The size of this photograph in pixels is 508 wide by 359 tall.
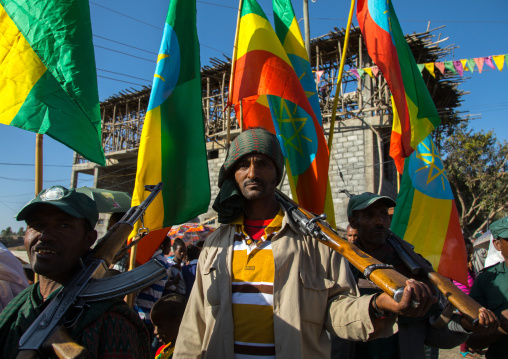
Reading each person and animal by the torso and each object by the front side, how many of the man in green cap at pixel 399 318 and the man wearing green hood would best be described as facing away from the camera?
0

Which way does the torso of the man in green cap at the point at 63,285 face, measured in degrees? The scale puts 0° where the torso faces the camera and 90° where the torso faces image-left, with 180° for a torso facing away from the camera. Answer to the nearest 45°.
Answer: approximately 45°

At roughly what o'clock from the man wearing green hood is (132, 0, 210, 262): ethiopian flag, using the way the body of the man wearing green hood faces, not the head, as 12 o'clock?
The ethiopian flag is roughly at 5 o'clock from the man wearing green hood.

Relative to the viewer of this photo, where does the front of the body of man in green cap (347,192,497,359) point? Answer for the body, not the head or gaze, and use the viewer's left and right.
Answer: facing the viewer and to the right of the viewer

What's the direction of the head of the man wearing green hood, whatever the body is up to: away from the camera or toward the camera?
toward the camera

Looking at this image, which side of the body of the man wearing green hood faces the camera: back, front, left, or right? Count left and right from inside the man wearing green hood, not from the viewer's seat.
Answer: front

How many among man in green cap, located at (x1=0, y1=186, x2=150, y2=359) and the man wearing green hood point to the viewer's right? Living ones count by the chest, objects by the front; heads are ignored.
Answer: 0

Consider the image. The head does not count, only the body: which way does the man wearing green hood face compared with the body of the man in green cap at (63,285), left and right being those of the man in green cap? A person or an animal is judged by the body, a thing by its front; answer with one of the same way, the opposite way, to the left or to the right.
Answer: the same way

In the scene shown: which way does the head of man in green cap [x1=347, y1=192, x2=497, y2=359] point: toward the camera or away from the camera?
toward the camera

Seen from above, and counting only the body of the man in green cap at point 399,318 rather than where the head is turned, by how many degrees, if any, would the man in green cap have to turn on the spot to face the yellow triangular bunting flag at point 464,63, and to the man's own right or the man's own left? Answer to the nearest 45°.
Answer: approximately 135° to the man's own left

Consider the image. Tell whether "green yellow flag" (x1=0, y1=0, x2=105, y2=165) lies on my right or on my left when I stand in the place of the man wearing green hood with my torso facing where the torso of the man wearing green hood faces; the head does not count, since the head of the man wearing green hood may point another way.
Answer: on my right

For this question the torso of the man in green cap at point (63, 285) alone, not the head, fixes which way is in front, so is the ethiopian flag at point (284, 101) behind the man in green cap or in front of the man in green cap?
behind

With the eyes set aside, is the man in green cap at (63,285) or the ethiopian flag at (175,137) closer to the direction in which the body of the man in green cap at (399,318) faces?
the man in green cap

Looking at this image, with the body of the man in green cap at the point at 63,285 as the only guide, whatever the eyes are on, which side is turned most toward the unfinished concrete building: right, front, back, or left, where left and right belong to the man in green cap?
back

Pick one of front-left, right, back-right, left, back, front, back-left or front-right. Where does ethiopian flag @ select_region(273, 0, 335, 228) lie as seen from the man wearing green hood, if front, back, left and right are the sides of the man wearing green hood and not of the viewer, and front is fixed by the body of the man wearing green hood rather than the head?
back

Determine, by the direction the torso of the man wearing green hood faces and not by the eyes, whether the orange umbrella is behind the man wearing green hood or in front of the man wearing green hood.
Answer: behind
